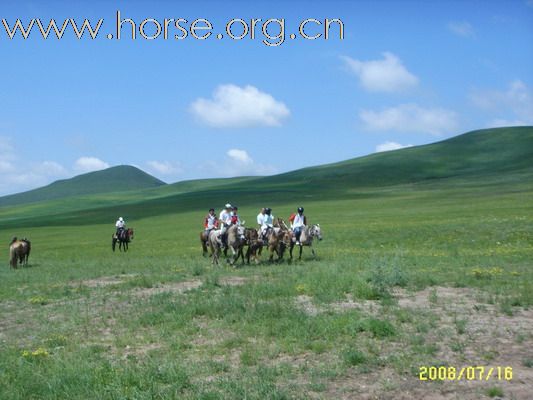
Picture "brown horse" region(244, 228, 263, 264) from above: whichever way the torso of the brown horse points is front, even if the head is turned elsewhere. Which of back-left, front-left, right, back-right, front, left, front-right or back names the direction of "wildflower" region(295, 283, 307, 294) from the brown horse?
front-left

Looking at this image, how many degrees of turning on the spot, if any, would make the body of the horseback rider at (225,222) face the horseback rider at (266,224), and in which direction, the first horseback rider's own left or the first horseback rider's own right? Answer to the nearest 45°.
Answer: approximately 45° to the first horseback rider's own left
